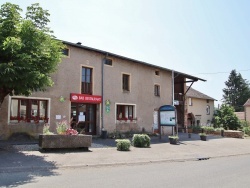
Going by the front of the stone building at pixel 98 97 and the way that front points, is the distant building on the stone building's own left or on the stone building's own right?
on the stone building's own left

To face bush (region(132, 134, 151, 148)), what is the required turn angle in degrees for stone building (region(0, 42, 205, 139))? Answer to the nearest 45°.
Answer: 0° — it already faces it

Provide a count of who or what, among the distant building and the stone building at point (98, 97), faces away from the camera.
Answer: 0

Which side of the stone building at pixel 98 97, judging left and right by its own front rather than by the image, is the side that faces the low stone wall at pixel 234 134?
left

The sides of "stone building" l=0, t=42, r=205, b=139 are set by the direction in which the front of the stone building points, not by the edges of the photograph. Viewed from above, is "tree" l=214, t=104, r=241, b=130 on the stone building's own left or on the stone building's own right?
on the stone building's own left

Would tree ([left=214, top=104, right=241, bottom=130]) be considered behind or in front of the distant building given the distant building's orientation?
in front

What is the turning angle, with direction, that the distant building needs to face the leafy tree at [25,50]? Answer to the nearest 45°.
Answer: approximately 45° to its right

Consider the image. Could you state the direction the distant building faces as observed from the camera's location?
facing the viewer and to the right of the viewer

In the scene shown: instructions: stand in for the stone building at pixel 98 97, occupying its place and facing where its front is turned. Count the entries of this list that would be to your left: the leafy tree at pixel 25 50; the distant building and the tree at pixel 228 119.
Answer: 2
